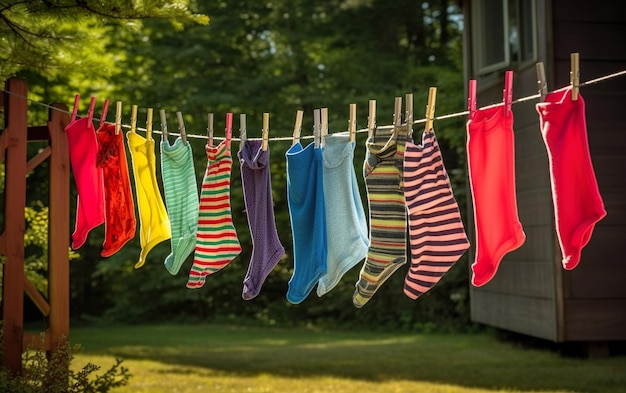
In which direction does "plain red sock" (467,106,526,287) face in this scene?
to the viewer's left

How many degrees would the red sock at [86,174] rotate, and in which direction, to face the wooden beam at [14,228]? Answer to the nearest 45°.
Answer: approximately 45° to its right

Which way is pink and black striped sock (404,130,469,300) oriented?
to the viewer's left

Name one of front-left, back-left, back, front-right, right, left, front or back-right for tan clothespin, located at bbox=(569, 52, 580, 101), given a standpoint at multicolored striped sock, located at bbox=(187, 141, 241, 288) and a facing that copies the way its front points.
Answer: back-left

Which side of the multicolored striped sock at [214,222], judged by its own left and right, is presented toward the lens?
left

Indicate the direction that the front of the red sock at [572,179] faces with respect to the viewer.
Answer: facing to the left of the viewer
